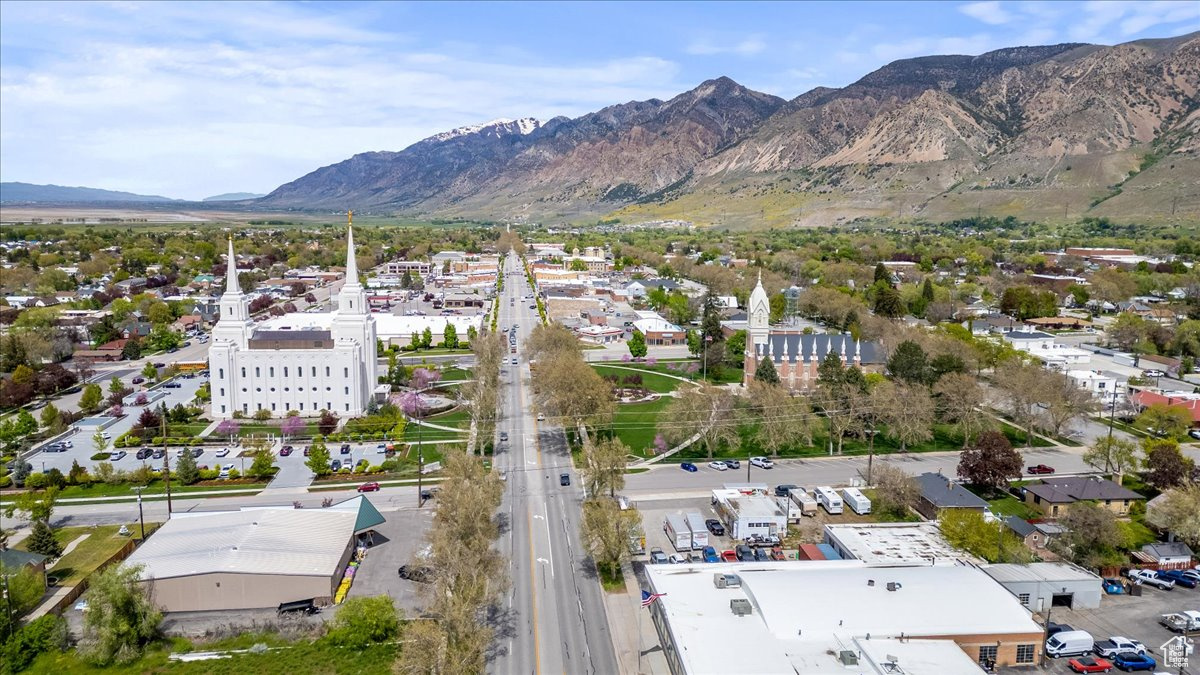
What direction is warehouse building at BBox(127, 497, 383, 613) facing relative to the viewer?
to the viewer's right

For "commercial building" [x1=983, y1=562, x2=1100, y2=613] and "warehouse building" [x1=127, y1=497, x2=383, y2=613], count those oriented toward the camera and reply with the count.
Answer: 1

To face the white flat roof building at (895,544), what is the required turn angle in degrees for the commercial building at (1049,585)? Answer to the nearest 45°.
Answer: approximately 90° to its right

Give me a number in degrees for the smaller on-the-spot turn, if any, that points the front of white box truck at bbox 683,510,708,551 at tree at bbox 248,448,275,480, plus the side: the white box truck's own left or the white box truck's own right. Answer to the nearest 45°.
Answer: approximately 90° to the white box truck's own left

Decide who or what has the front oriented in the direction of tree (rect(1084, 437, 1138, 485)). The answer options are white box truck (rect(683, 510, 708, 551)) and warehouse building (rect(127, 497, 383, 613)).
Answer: the warehouse building

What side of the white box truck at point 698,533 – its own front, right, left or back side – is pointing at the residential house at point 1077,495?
left

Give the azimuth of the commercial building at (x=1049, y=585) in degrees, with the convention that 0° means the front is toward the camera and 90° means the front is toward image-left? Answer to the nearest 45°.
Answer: approximately 0°

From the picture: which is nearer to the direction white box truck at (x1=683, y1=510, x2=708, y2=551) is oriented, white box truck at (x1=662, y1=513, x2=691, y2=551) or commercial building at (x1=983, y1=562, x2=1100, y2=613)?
the commercial building

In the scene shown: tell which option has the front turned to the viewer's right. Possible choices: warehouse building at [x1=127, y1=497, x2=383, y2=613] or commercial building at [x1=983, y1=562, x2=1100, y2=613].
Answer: the warehouse building

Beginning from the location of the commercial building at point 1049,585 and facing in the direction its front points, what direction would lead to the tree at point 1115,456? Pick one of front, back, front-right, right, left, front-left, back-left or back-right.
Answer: back

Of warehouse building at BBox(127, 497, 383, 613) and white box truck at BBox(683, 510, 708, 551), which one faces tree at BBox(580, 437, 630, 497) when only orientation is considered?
the warehouse building
